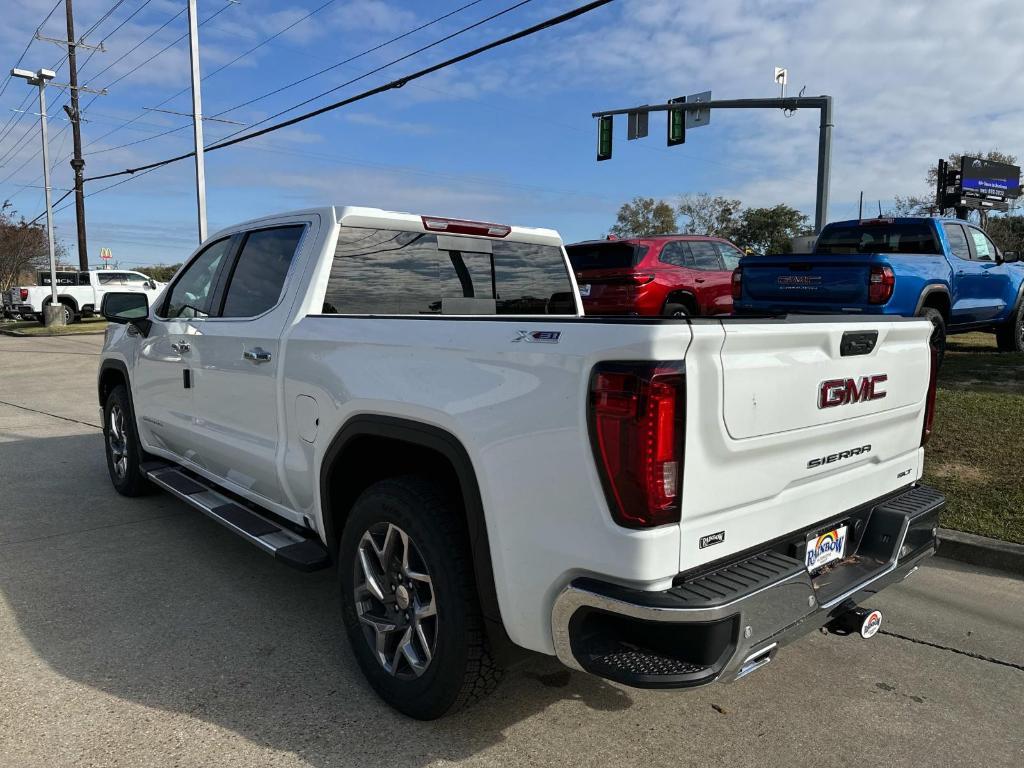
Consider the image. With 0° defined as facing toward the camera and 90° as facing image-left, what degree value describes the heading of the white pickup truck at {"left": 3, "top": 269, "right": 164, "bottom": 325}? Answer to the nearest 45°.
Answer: approximately 225°

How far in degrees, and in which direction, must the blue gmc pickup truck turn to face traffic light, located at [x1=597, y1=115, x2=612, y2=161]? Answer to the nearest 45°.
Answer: approximately 90° to its left

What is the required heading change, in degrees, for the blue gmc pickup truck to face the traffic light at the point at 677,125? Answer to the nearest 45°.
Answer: approximately 90° to its left

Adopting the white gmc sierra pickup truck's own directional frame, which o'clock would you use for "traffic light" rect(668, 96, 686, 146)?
The traffic light is roughly at 2 o'clock from the white gmc sierra pickup truck.

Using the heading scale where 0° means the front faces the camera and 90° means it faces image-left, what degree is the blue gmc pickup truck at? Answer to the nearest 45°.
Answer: approximately 225°

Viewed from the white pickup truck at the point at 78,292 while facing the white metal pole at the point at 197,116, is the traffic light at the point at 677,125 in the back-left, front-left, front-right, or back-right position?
front-left

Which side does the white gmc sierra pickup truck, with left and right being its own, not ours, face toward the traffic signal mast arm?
right

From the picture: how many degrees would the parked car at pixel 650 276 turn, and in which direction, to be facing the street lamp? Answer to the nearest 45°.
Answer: approximately 90° to its left
